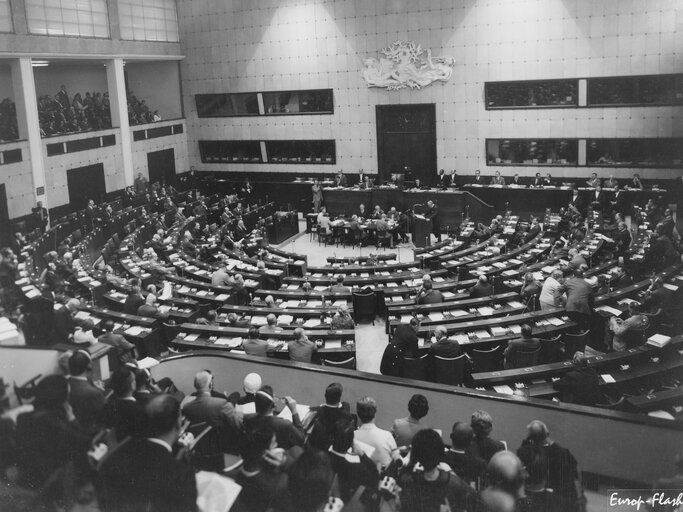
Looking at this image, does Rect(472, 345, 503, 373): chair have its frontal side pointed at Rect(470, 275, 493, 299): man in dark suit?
yes

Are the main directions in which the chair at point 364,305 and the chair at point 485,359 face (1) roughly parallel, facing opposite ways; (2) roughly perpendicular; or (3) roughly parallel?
roughly parallel

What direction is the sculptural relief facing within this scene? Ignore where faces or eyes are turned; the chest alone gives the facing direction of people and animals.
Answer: toward the camera

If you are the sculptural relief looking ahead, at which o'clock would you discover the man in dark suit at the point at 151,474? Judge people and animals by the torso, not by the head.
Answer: The man in dark suit is roughly at 12 o'clock from the sculptural relief.

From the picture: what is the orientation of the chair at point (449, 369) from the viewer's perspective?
away from the camera

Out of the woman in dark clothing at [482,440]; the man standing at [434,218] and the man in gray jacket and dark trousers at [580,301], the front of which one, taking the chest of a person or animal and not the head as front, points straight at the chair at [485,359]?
the woman in dark clothing at [482,440]

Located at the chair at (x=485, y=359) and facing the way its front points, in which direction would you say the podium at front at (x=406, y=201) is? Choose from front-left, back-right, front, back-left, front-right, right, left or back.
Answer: front

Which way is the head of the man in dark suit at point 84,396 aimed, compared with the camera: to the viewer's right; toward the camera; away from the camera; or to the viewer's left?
away from the camera

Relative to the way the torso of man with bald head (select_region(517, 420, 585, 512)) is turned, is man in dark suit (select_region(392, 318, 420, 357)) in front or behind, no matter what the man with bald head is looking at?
in front

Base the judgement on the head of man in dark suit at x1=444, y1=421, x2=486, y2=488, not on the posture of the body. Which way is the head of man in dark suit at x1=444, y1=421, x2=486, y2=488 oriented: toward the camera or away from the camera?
away from the camera

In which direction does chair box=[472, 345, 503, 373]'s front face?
away from the camera

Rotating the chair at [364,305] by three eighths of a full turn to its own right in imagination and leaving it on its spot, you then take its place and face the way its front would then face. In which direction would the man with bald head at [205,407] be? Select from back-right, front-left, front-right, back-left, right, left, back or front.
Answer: front-right

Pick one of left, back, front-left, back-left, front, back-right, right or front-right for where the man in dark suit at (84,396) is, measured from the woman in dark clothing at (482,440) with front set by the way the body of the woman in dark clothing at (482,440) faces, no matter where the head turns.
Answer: back-left
